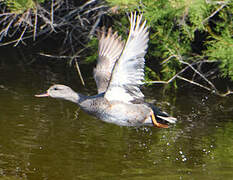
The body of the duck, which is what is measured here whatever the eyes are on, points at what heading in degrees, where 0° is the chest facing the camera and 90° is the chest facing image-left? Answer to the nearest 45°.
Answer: approximately 90°
